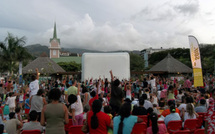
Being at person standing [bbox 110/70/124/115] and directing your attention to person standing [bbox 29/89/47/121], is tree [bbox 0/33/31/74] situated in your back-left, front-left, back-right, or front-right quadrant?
front-right

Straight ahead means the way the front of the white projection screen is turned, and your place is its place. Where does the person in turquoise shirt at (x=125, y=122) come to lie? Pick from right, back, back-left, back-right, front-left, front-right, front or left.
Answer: front

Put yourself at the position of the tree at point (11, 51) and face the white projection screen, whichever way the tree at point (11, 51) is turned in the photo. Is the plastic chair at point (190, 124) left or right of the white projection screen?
right

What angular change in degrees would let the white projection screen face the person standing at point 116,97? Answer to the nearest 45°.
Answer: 0° — it already faces them

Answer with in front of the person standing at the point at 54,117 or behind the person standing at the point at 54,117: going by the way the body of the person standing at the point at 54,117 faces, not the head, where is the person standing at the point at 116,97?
in front

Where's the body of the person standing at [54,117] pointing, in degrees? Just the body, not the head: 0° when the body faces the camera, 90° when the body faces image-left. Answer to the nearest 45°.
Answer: approximately 180°

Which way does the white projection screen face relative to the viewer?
toward the camera

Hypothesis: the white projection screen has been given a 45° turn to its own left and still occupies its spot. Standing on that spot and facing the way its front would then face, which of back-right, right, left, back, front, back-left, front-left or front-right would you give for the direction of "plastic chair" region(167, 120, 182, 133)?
front-right

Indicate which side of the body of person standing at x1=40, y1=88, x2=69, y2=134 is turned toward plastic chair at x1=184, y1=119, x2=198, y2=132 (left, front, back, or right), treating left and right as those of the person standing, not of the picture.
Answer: right

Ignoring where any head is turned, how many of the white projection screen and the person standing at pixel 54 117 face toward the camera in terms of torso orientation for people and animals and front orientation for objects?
1

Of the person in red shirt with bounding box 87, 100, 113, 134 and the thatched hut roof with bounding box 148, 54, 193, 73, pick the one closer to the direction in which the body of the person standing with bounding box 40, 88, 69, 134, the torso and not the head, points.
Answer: the thatched hut roof

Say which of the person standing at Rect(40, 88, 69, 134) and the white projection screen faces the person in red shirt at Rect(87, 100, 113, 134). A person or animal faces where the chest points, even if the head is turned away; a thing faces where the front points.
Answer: the white projection screen

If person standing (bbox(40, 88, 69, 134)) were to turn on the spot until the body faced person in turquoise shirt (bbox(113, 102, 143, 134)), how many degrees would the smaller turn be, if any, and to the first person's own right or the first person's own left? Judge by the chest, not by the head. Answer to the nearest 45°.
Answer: approximately 135° to the first person's own right

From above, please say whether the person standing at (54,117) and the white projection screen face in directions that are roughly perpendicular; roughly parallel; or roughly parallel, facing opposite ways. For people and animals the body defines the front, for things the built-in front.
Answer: roughly parallel, facing opposite ways

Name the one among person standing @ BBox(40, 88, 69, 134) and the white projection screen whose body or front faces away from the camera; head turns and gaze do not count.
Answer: the person standing

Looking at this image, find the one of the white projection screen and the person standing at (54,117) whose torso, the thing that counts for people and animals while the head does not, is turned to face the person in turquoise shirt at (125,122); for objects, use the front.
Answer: the white projection screen

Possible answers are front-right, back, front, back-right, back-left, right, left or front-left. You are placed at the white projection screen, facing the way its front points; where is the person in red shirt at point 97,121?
front

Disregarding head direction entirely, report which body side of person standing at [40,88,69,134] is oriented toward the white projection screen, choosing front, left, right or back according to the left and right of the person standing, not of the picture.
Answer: front

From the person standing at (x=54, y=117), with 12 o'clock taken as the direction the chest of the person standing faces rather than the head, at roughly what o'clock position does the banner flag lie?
The banner flag is roughly at 2 o'clock from the person standing.
